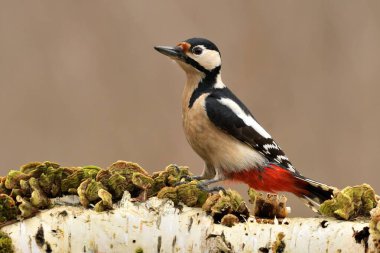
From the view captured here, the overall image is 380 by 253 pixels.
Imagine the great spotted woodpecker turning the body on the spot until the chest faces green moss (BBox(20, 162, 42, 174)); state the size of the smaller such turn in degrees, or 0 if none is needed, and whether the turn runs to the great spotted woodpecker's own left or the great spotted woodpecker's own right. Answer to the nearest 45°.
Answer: approximately 45° to the great spotted woodpecker's own left

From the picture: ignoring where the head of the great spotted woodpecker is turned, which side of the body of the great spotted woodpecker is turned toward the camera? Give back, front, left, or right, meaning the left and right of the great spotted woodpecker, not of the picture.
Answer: left

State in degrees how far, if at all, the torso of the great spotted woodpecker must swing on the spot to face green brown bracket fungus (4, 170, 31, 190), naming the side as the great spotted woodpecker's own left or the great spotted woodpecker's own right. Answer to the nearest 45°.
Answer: approximately 45° to the great spotted woodpecker's own left
